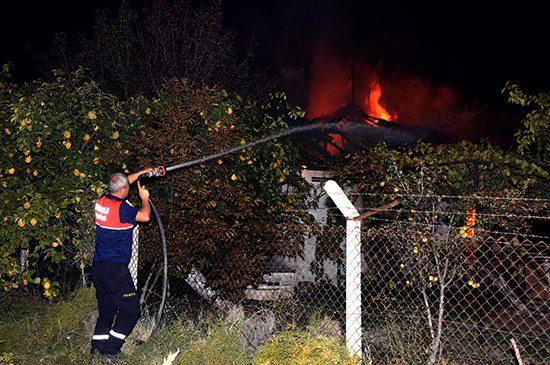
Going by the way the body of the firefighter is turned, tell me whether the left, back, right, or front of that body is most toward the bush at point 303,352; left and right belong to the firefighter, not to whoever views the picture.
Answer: right

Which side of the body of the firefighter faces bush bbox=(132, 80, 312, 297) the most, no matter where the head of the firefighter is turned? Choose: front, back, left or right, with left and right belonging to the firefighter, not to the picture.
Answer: front

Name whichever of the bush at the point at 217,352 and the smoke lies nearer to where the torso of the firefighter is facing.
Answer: the smoke

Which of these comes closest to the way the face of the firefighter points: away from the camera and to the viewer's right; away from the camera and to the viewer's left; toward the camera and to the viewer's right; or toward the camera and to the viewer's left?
away from the camera and to the viewer's right

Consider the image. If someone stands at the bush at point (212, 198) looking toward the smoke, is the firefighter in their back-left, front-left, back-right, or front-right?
back-left

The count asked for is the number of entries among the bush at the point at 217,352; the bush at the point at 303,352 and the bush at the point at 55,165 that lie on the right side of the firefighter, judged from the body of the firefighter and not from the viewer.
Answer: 2

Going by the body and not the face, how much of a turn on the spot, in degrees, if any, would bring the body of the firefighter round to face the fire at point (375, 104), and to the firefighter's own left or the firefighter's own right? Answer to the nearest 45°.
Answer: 0° — they already face it

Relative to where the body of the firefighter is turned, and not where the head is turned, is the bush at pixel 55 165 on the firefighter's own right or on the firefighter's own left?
on the firefighter's own left

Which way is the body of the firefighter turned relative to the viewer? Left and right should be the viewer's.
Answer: facing away from the viewer and to the right of the viewer
